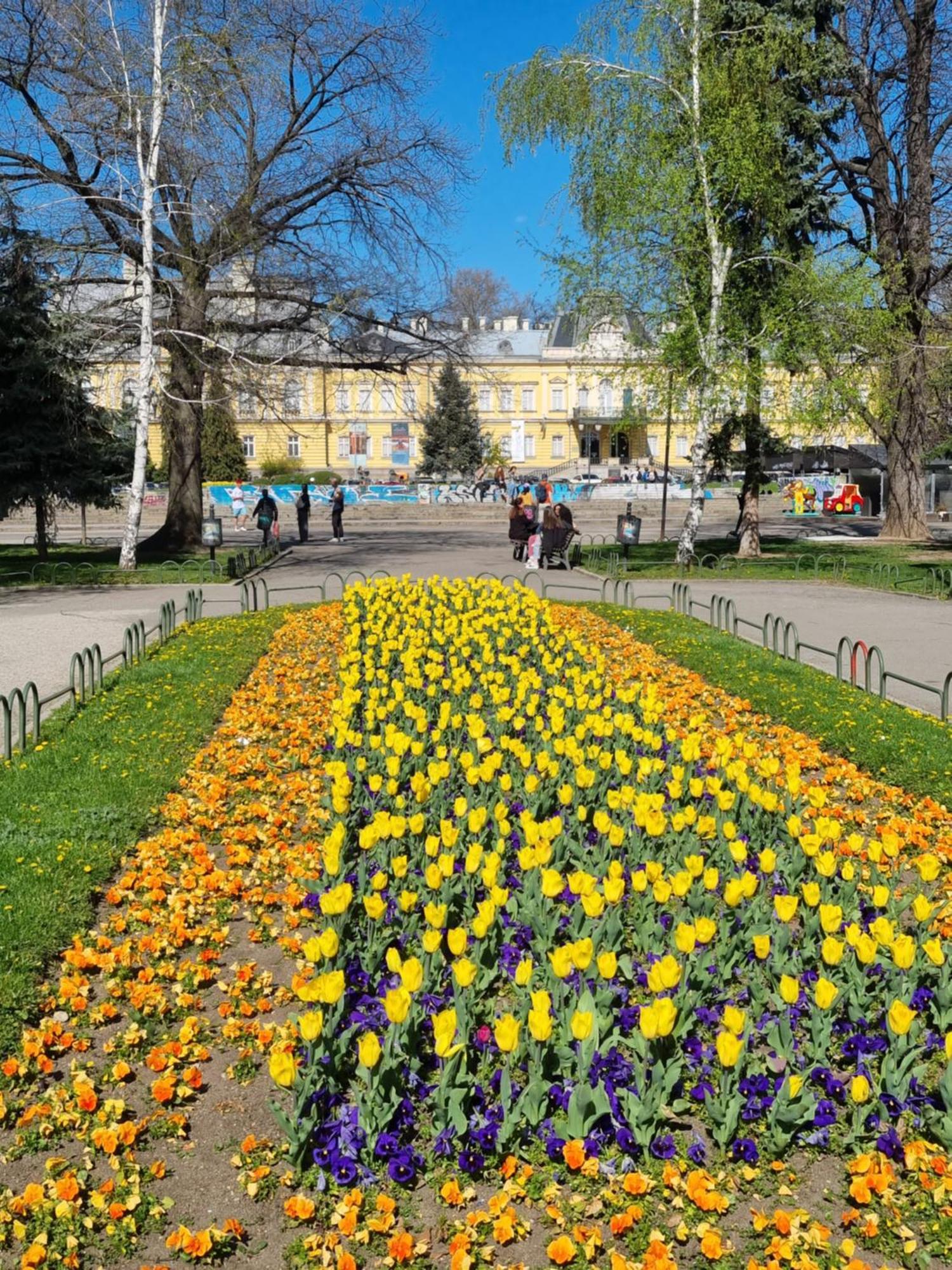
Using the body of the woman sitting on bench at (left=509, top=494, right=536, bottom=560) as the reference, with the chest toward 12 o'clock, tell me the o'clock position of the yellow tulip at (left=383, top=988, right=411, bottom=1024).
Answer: The yellow tulip is roughly at 12 o'clock from the woman sitting on bench.

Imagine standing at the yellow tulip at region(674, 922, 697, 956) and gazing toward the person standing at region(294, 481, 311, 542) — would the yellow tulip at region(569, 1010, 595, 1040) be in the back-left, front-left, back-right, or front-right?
back-left

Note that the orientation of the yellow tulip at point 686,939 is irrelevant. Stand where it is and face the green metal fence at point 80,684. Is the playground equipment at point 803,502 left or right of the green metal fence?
right

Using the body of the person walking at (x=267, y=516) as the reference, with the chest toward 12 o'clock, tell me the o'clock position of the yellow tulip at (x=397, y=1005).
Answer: The yellow tulip is roughly at 6 o'clock from the person walking.

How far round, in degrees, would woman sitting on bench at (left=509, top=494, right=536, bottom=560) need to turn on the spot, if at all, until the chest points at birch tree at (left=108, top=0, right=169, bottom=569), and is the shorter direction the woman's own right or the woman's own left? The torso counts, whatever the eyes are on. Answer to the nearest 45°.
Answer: approximately 90° to the woman's own right

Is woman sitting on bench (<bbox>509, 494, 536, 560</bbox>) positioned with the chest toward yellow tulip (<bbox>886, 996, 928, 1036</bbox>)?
yes

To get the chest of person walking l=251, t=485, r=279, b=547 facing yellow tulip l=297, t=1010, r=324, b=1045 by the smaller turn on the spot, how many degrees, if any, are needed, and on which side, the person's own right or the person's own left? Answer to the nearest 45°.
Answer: approximately 180°
